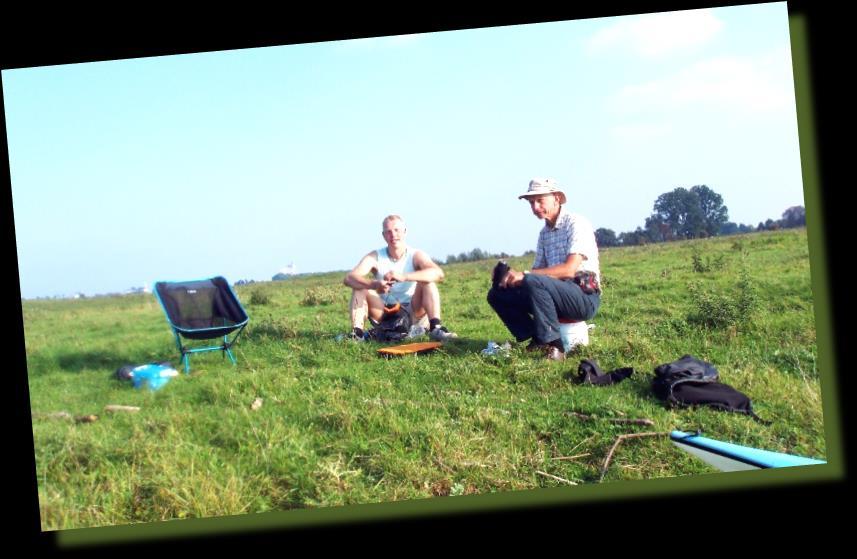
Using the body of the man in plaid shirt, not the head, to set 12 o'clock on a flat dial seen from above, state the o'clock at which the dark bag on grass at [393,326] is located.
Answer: The dark bag on grass is roughly at 1 o'clock from the man in plaid shirt.

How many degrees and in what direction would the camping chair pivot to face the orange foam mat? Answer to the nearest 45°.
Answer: approximately 45° to its left

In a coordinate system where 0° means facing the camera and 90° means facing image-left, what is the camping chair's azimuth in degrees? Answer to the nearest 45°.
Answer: approximately 315°

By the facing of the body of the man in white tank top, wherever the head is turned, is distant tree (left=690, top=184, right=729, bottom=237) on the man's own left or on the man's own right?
on the man's own left

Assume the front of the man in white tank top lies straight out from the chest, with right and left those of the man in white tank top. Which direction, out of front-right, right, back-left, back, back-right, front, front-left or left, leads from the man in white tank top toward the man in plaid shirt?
left

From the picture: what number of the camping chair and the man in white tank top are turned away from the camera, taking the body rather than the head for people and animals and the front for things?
0

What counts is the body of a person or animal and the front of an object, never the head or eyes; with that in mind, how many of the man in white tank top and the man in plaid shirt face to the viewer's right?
0
